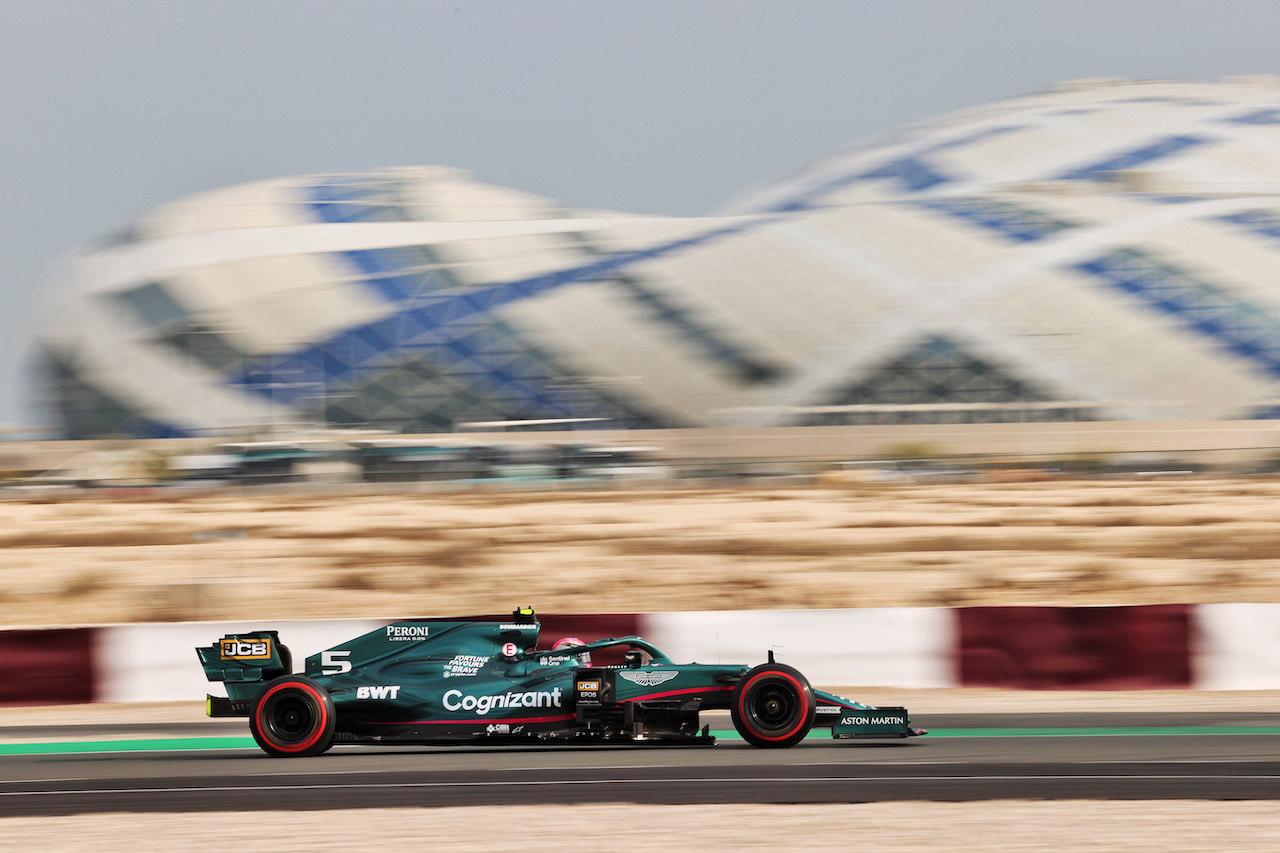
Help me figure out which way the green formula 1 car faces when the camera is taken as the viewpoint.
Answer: facing to the right of the viewer
